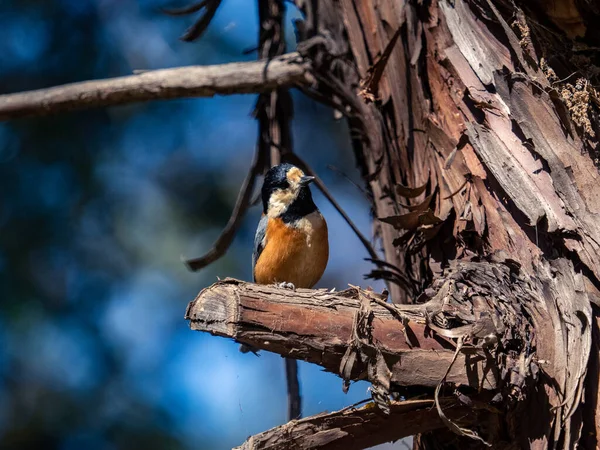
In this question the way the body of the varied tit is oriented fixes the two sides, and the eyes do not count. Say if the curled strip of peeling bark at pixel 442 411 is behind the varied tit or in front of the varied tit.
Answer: in front

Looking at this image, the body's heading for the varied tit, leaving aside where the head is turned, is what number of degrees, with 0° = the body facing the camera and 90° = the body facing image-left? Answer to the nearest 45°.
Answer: approximately 315°
